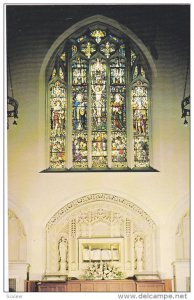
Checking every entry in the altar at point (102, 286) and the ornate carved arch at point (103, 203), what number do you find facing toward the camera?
2

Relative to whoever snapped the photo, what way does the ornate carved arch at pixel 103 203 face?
facing the viewer

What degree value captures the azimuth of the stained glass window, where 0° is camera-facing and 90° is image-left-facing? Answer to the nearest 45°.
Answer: approximately 0°

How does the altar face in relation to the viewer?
toward the camera

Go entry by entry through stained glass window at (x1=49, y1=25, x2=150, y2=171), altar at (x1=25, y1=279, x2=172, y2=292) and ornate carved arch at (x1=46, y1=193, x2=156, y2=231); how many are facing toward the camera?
3
